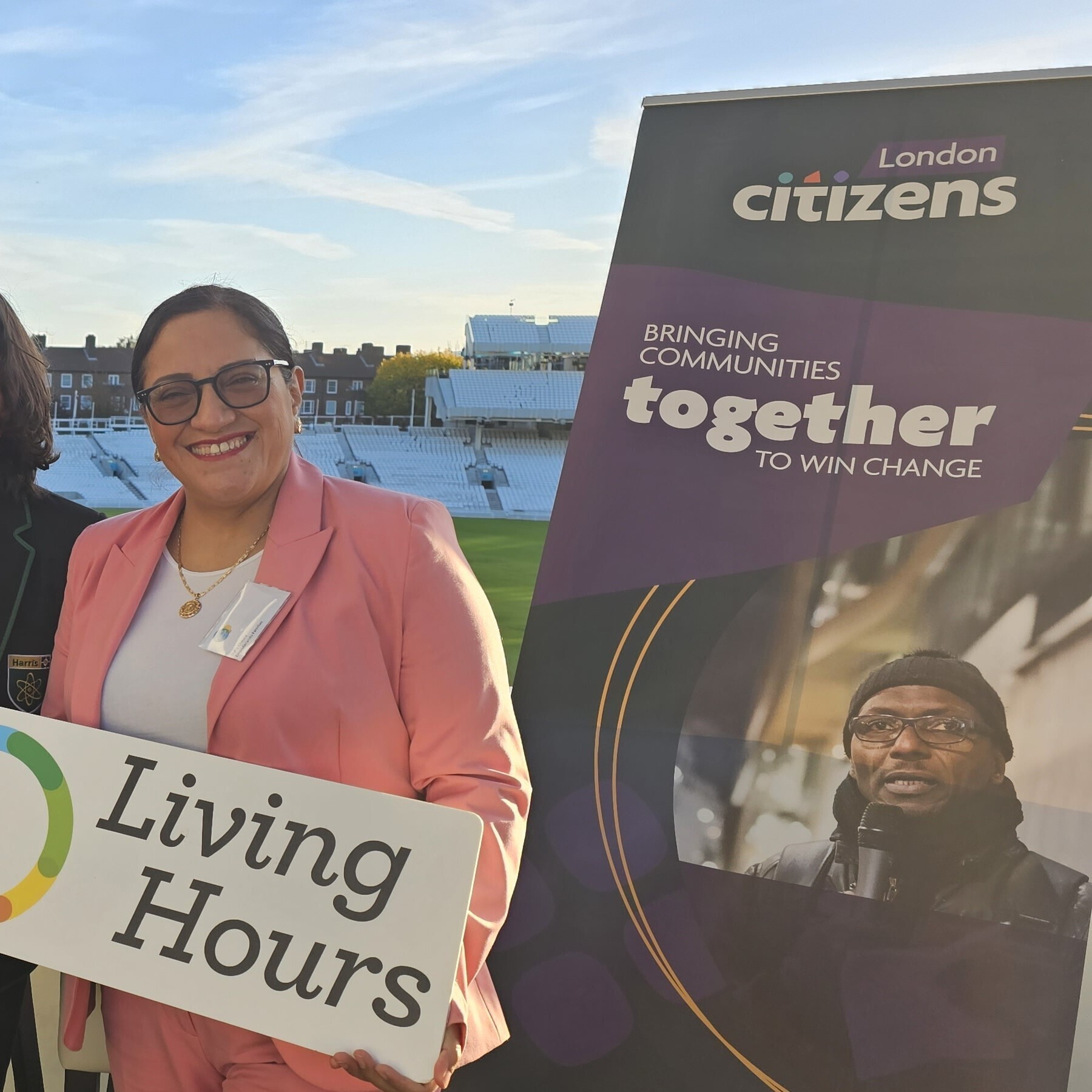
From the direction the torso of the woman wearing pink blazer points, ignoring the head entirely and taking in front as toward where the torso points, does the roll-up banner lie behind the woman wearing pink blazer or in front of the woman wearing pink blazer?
behind

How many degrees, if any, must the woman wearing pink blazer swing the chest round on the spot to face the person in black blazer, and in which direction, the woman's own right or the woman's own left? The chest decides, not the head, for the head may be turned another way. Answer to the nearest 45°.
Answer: approximately 90° to the woman's own right

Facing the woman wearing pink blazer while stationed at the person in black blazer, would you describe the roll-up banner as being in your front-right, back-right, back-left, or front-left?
front-left

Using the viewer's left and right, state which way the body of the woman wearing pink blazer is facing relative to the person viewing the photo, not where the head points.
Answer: facing the viewer and to the left of the viewer
